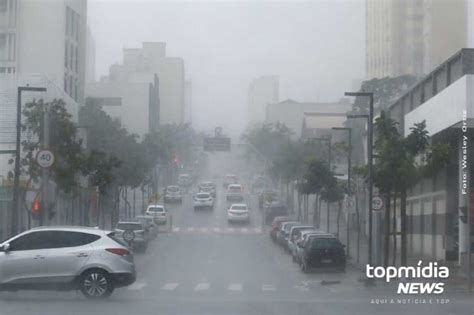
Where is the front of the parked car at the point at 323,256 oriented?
away from the camera

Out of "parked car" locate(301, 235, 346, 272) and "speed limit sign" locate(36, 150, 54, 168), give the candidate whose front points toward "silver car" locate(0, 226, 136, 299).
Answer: the speed limit sign

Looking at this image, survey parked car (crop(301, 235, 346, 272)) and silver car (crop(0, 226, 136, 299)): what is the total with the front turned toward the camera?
0

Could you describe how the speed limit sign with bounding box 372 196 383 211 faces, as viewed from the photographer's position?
facing the viewer

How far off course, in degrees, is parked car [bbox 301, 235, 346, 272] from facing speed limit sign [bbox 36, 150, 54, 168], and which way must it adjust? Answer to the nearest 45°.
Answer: approximately 135° to its left

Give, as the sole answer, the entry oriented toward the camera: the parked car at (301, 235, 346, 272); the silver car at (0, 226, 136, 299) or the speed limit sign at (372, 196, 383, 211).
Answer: the speed limit sign

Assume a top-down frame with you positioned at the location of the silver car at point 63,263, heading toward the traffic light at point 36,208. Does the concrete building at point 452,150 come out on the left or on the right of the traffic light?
right

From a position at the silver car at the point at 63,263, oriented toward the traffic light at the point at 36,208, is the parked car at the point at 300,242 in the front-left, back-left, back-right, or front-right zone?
front-right

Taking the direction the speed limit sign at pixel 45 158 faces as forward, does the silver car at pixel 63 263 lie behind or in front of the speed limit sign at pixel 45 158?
in front

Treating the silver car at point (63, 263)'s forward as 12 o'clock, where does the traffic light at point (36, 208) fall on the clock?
The traffic light is roughly at 3 o'clock from the silver car.

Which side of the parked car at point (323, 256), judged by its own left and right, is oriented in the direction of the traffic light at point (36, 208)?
left

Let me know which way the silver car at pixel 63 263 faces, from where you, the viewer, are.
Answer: facing to the left of the viewer

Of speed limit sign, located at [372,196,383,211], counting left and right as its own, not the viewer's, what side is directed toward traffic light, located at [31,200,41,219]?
right

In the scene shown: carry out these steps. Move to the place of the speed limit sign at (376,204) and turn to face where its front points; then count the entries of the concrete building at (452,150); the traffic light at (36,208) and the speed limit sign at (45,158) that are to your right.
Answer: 2

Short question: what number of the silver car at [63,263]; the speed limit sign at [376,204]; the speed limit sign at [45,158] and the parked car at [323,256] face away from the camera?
1

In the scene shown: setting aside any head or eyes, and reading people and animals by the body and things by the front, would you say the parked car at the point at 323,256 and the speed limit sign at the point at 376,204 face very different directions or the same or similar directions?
very different directions

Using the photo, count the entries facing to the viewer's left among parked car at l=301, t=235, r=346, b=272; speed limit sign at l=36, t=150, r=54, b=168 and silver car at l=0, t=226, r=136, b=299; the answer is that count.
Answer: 1

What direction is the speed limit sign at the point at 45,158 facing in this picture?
toward the camera
